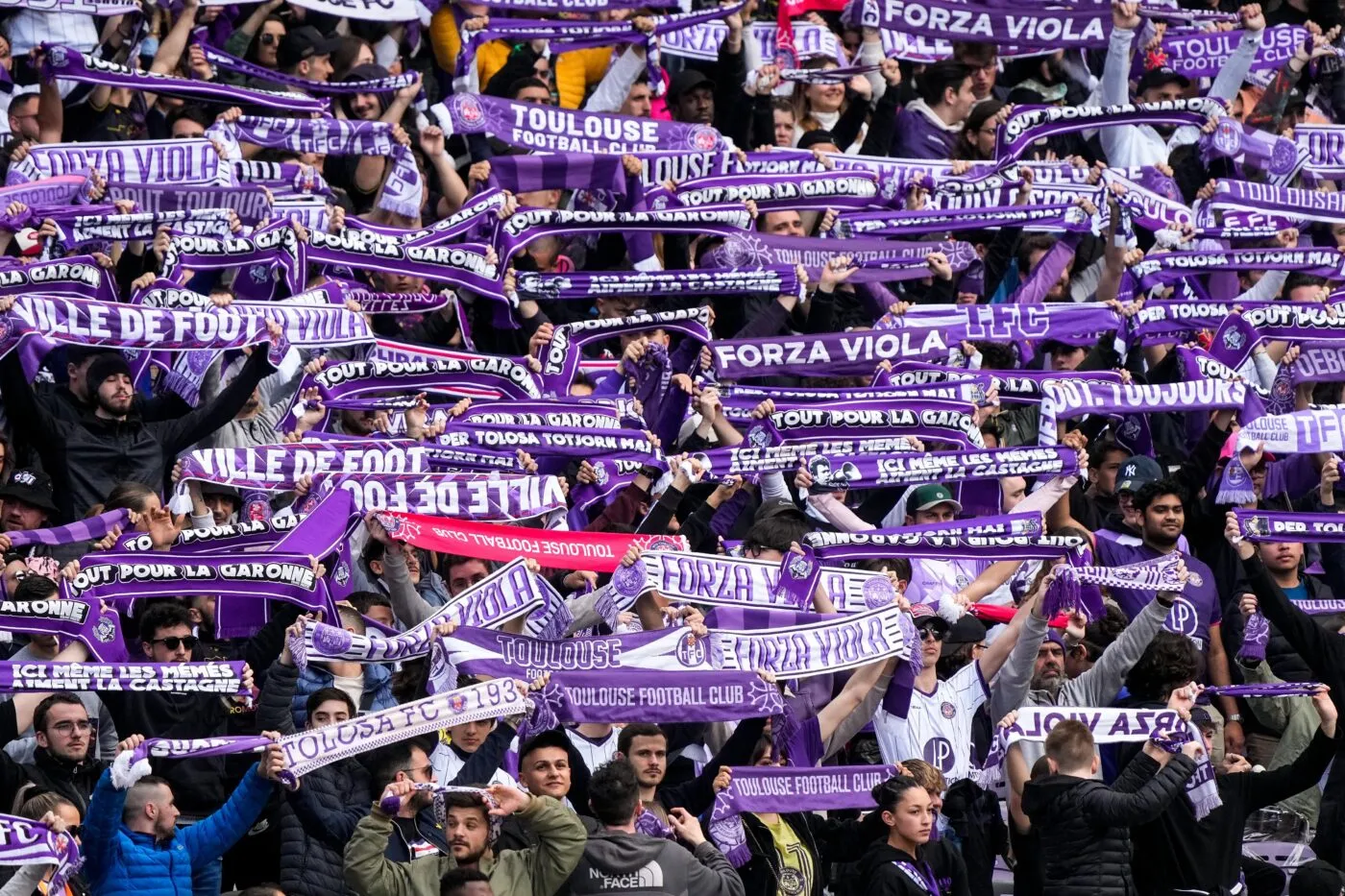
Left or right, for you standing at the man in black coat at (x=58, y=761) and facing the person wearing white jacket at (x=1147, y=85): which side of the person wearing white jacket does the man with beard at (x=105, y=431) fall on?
left

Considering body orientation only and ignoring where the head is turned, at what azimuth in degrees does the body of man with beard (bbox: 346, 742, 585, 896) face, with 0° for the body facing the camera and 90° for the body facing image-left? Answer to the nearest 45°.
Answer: approximately 0°

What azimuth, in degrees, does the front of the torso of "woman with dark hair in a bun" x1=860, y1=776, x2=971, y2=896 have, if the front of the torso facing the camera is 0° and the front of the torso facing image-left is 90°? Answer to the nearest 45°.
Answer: approximately 315°

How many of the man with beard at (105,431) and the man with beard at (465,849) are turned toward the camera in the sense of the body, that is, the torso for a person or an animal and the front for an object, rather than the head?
2

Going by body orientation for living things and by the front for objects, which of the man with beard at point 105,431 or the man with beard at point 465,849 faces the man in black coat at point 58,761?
the man with beard at point 105,431

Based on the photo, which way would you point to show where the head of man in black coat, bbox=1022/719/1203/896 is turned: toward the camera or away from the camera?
away from the camera

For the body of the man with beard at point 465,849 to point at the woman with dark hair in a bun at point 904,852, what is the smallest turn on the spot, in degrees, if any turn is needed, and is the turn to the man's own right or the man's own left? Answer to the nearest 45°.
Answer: approximately 90° to the man's own left
